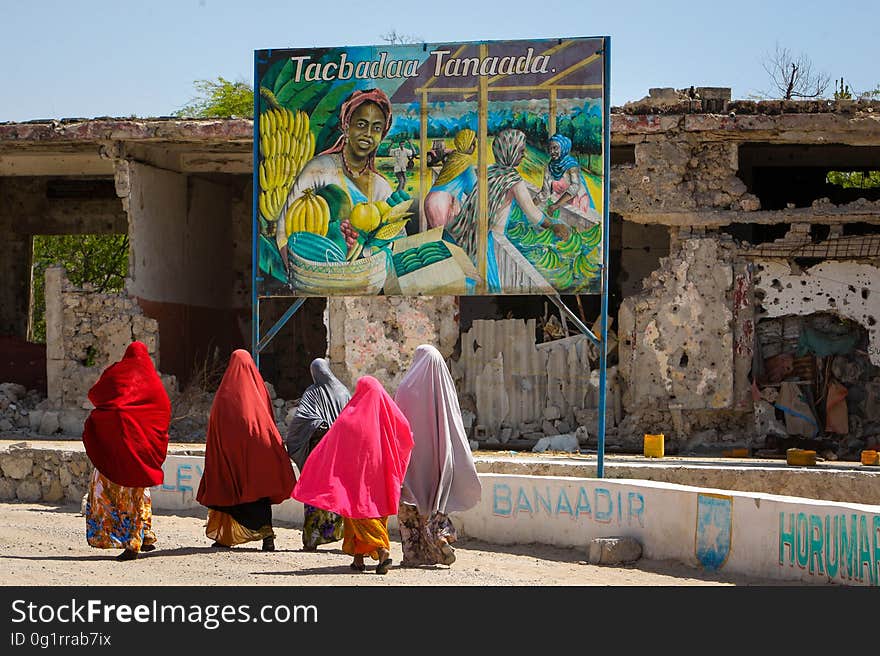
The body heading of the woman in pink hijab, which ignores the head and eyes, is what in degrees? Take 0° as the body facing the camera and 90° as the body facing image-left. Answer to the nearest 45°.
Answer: approximately 180°

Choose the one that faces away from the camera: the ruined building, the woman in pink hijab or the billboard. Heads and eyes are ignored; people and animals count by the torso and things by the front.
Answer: the woman in pink hijab

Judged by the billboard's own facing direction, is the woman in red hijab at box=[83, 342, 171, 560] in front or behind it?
in front

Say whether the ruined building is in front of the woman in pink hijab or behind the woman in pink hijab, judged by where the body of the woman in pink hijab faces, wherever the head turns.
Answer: in front

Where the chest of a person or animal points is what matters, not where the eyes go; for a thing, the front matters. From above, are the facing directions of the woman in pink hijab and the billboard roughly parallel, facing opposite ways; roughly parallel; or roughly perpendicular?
roughly parallel, facing opposite ways

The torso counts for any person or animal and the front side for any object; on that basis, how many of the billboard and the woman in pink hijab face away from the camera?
1

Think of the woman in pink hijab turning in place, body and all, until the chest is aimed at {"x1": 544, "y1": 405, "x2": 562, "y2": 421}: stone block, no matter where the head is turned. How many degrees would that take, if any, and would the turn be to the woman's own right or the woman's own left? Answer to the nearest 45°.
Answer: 0° — they already face it

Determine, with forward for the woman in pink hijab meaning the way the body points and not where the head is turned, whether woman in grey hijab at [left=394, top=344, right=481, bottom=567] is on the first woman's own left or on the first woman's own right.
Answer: on the first woman's own right

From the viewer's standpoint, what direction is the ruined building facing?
toward the camera

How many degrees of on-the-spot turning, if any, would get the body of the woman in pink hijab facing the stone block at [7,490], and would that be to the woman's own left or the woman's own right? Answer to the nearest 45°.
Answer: approximately 45° to the woman's own left

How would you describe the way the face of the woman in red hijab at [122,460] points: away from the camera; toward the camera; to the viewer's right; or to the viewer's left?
away from the camera

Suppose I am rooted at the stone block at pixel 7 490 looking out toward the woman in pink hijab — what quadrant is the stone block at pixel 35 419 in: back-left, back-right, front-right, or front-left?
back-left

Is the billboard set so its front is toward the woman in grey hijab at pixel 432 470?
yes

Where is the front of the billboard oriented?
toward the camera

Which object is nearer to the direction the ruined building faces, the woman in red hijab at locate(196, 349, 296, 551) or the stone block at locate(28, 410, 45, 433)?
the woman in red hijab

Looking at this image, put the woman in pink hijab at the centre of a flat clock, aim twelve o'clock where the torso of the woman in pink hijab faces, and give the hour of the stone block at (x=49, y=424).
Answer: The stone block is roughly at 11 o'clock from the woman in pink hijab.

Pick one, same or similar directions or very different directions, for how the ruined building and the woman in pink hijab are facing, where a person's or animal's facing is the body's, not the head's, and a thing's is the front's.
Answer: very different directions
